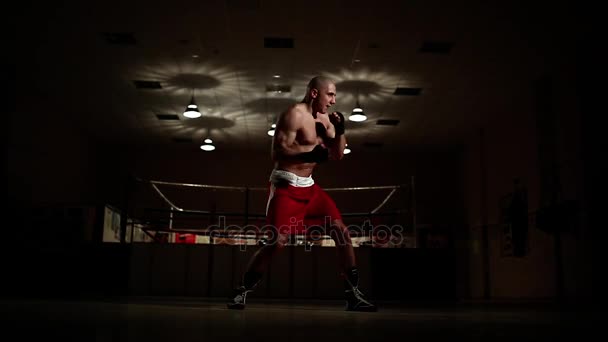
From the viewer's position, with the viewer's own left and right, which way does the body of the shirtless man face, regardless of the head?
facing the viewer and to the right of the viewer
